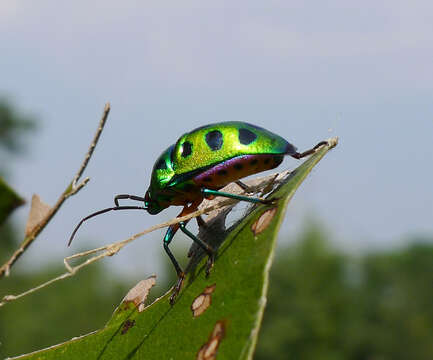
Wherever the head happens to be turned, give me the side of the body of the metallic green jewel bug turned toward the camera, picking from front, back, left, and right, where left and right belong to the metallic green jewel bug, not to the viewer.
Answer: left
